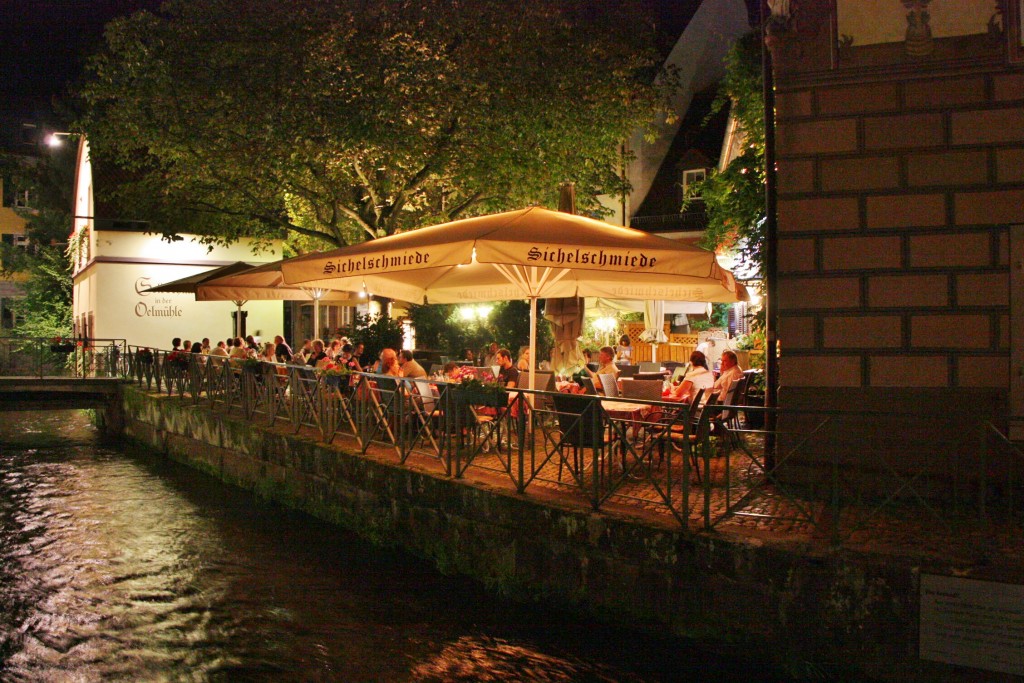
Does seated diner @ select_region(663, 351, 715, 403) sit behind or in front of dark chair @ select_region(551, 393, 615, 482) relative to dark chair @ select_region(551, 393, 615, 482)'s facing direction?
in front

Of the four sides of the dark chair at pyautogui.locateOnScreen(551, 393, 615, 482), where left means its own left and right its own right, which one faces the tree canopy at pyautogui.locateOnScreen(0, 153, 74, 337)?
left

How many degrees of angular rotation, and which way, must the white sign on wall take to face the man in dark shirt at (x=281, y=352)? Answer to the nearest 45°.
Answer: approximately 90° to its right

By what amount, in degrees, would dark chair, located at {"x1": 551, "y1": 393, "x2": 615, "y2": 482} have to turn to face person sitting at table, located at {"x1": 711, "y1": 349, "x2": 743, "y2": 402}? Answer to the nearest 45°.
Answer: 0° — it already faces them

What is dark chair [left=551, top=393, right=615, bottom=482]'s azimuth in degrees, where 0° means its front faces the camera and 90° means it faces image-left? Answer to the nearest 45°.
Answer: approximately 225°

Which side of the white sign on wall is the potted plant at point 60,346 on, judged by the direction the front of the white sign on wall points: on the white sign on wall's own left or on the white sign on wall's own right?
on the white sign on wall's own right

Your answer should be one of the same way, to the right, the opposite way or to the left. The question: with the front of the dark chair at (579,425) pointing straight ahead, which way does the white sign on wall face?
the opposite way

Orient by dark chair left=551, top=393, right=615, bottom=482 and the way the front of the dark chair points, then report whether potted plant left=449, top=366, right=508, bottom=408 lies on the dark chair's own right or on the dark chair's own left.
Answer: on the dark chair's own left
